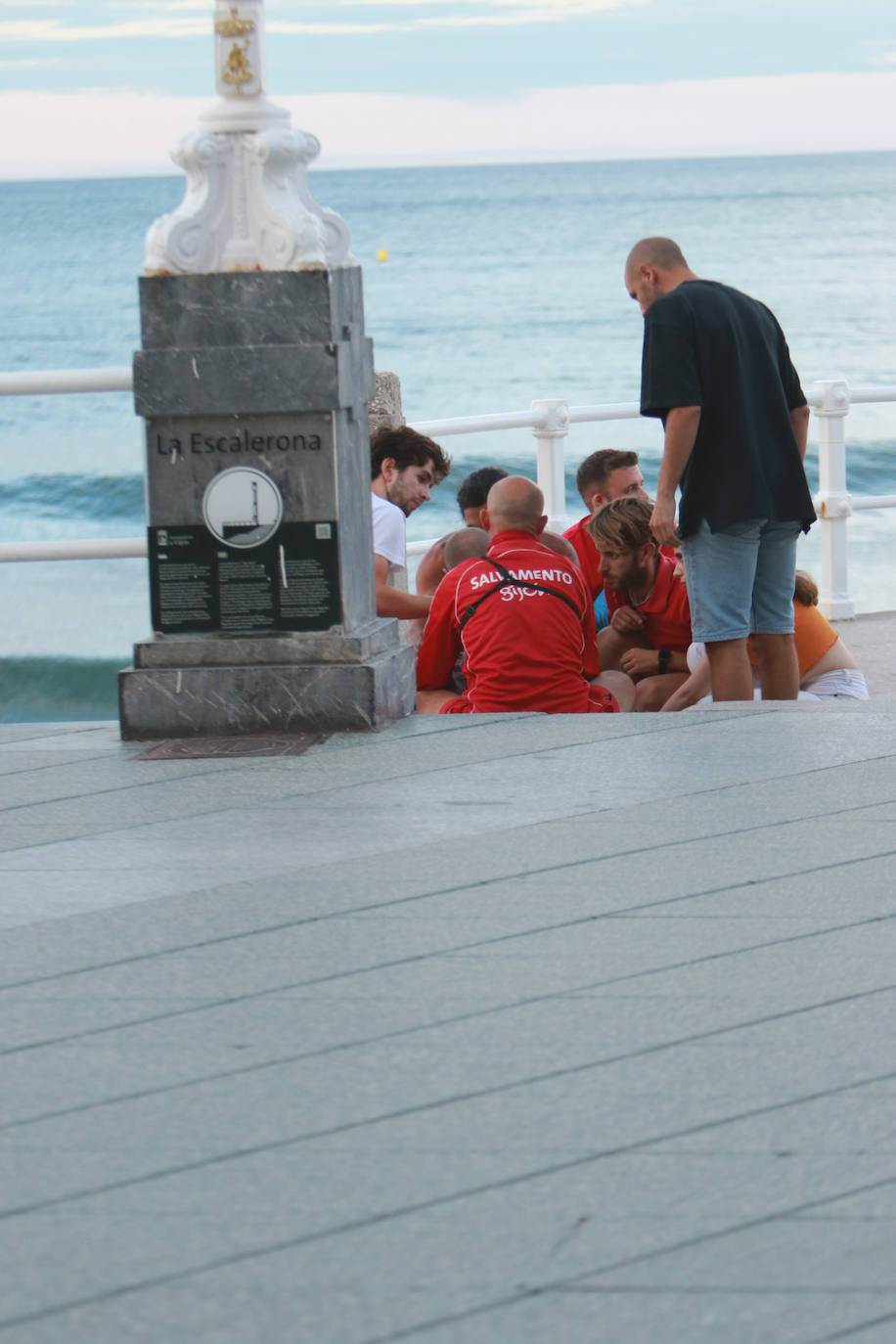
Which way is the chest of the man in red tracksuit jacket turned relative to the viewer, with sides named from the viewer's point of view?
facing away from the viewer

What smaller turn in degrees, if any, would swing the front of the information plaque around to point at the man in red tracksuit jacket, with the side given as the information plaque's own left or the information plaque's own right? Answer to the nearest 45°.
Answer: approximately 135° to the information plaque's own left

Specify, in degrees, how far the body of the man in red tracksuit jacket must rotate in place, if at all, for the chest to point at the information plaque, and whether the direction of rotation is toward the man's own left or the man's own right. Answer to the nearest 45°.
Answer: approximately 135° to the man's own left

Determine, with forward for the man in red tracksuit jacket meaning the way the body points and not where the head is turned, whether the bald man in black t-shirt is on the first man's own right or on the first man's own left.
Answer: on the first man's own right

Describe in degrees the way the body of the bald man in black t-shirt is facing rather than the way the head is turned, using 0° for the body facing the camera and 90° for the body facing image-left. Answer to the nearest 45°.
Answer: approximately 135°

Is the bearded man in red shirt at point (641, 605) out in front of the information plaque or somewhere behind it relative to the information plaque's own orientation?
behind

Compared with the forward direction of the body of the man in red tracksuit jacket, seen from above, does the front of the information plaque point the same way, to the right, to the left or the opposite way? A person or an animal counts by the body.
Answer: the opposite way

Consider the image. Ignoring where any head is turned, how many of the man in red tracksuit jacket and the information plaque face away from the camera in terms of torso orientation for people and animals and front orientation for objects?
1

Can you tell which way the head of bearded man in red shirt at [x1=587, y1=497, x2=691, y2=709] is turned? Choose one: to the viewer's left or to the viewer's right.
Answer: to the viewer's left

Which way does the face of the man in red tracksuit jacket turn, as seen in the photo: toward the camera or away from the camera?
away from the camera

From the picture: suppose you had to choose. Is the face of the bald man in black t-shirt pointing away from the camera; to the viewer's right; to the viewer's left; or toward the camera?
to the viewer's left

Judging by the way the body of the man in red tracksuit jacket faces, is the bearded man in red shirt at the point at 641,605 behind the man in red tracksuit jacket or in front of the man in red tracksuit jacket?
in front

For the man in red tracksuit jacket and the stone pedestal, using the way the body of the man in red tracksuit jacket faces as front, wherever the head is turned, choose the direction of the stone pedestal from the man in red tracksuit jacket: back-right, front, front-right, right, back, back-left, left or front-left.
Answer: back-left
